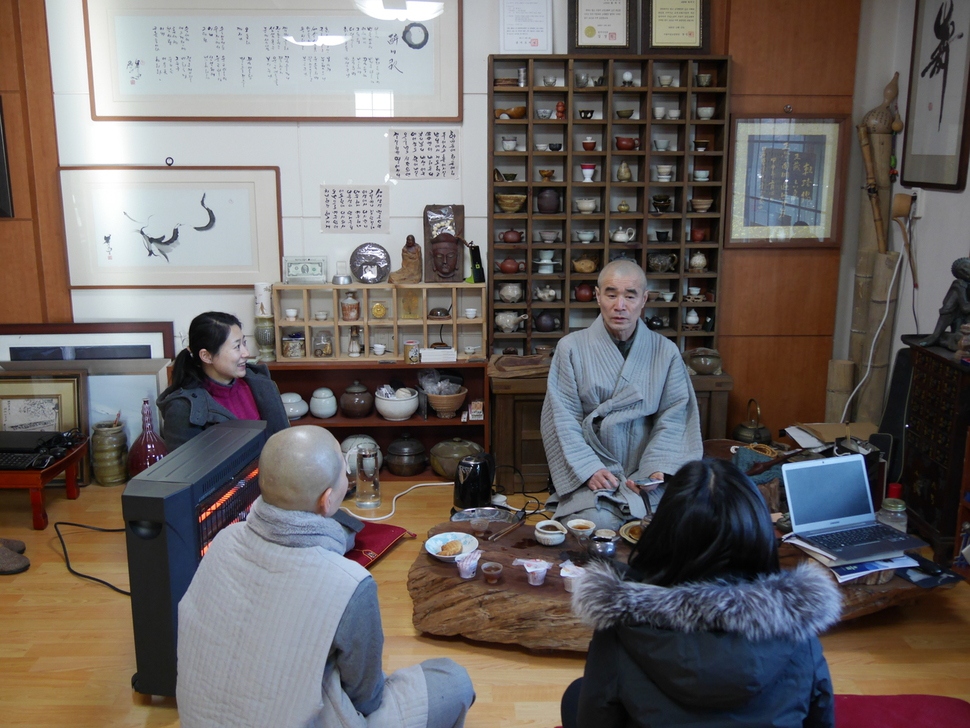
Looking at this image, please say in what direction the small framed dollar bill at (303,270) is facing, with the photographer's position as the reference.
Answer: facing the viewer

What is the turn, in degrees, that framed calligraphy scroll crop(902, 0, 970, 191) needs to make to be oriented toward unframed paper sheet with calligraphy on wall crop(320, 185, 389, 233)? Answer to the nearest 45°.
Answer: approximately 45° to its right

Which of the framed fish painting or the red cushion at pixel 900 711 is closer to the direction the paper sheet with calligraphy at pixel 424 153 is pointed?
the red cushion

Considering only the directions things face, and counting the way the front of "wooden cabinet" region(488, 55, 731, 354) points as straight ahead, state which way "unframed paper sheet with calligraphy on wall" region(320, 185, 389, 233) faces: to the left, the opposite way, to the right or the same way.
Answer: the same way

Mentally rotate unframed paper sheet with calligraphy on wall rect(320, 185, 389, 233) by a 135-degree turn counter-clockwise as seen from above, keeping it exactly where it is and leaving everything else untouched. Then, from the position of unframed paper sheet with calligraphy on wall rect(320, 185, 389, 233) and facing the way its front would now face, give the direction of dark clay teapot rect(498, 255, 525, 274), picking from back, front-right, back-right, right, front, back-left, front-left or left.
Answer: front-right

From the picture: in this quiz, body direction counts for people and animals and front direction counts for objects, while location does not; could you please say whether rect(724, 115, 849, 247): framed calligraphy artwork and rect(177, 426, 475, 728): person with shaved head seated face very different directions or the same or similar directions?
very different directions

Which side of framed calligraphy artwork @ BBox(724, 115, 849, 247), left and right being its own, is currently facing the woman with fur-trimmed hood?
front

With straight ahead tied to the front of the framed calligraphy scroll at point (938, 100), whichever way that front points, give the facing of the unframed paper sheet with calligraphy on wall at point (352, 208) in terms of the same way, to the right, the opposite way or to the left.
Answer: to the left

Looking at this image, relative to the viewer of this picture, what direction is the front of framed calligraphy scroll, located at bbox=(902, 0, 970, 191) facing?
facing the viewer and to the left of the viewer

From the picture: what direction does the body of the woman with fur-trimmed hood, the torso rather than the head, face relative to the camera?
away from the camera

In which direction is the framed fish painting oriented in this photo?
toward the camera

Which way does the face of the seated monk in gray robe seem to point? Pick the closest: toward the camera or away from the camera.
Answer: toward the camera

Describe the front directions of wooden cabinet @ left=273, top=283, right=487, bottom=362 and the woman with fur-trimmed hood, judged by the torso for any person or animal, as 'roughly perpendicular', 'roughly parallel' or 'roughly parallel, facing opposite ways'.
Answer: roughly parallel, facing opposite ways

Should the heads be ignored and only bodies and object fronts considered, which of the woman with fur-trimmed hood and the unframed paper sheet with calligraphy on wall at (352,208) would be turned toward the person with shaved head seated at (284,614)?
the unframed paper sheet with calligraphy on wall

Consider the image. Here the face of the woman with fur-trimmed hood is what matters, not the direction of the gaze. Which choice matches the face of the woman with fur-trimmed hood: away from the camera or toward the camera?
away from the camera

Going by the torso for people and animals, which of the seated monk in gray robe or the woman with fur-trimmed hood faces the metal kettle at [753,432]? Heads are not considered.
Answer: the woman with fur-trimmed hood

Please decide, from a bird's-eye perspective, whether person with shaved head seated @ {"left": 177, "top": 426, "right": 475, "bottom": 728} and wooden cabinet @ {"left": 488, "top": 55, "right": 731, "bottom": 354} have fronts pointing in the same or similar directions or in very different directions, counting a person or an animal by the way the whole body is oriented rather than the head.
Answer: very different directions

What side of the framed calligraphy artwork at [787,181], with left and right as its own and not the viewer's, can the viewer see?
front

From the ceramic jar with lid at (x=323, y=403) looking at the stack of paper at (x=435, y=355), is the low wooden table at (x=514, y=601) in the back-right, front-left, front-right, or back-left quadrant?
front-right

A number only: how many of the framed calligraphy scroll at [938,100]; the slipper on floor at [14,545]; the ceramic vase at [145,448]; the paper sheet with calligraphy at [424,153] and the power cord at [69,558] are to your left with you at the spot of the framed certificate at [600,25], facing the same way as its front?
1
